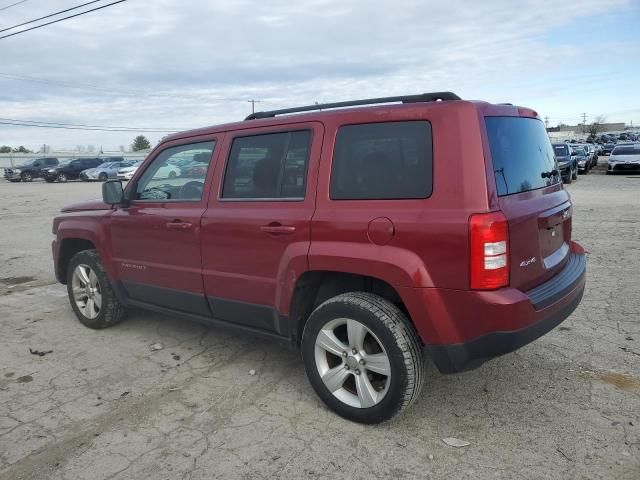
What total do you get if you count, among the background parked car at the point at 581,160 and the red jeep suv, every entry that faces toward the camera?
1

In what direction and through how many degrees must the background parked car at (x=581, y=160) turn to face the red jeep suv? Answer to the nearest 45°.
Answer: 0° — it already faces it

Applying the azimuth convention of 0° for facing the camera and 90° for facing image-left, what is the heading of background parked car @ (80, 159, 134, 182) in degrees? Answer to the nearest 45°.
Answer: approximately 45°

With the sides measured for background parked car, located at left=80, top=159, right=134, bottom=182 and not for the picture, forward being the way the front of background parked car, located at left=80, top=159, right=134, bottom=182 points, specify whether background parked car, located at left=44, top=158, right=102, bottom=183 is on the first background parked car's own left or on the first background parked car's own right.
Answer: on the first background parked car's own right

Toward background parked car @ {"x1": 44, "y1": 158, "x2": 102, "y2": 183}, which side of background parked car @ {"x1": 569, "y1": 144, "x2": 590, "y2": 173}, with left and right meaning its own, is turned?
right

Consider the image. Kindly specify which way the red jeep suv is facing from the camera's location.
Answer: facing away from the viewer and to the left of the viewer
